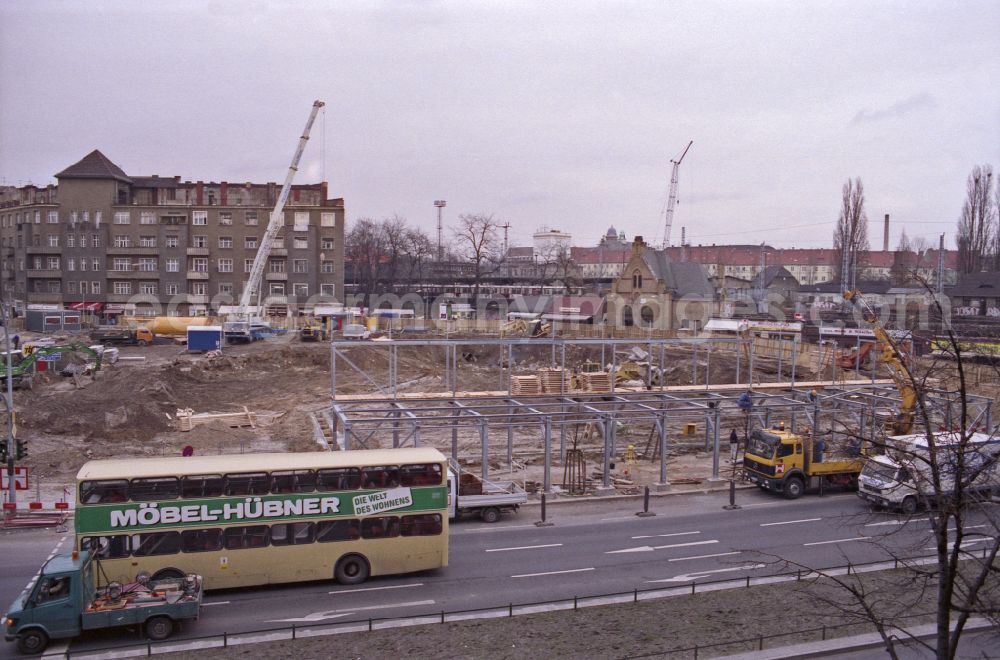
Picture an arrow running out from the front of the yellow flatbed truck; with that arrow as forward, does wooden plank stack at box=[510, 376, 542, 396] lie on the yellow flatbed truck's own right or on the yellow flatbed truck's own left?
on the yellow flatbed truck's own right

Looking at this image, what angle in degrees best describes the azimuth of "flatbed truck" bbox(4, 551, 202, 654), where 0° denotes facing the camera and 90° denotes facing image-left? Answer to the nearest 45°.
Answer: approximately 90°

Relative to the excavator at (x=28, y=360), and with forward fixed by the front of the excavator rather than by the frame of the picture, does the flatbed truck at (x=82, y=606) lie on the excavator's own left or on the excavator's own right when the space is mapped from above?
on the excavator's own right

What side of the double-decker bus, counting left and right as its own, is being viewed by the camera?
left

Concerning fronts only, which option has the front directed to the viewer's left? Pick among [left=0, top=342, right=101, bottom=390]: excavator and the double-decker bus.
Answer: the double-decker bus

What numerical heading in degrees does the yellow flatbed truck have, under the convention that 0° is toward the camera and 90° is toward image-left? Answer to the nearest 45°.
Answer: approximately 45°

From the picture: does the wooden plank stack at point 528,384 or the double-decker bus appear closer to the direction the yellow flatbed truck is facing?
the double-decker bus

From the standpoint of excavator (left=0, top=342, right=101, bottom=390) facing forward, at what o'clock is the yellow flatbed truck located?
The yellow flatbed truck is roughly at 2 o'clock from the excavator.

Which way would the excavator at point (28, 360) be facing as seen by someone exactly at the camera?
facing to the right of the viewer

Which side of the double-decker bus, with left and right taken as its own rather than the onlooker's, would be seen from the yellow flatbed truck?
back

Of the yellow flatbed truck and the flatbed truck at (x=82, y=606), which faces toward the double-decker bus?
the yellow flatbed truck
